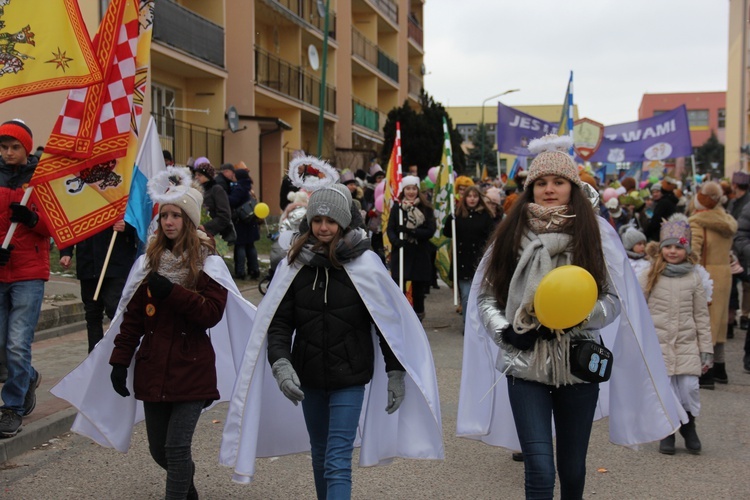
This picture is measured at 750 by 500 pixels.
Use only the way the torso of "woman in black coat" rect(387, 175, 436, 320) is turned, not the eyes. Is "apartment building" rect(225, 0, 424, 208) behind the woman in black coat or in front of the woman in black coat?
behind

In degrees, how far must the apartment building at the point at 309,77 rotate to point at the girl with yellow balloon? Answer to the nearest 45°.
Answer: approximately 45° to its right

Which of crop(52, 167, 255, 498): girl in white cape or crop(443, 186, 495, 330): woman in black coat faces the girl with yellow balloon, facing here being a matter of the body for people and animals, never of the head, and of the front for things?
the woman in black coat

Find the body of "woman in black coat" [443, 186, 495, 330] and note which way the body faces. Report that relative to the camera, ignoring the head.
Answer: toward the camera

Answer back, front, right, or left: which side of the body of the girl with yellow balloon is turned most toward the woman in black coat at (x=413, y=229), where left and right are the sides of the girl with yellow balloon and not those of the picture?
back

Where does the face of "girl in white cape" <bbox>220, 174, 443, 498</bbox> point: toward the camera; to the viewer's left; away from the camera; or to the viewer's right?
toward the camera

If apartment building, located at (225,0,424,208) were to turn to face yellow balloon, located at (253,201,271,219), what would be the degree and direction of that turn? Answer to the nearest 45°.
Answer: approximately 45° to its right

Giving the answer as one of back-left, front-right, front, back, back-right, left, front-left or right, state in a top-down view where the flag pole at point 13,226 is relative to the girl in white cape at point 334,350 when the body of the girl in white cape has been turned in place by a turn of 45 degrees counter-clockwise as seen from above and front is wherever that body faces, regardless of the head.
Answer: back

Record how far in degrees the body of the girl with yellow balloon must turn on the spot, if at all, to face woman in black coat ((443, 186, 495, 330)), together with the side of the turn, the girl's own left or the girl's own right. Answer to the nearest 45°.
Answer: approximately 180°

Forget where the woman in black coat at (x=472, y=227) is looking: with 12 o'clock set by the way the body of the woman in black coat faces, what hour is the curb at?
The curb is roughly at 1 o'clock from the woman in black coat.

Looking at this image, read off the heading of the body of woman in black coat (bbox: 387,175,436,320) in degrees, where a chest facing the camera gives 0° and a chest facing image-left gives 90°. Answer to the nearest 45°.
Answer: approximately 0°

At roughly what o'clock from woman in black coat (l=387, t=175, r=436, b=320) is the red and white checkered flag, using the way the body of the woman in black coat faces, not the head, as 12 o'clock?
The red and white checkered flag is roughly at 1 o'clock from the woman in black coat.

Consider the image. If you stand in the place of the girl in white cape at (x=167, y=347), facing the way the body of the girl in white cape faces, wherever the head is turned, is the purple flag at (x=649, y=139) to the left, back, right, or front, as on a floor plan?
back

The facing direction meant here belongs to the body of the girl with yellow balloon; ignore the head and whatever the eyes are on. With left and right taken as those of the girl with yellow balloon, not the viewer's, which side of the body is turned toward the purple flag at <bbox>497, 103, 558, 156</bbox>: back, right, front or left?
back

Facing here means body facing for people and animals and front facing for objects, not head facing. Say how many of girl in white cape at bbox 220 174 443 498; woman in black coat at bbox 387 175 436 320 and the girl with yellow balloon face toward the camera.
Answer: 3

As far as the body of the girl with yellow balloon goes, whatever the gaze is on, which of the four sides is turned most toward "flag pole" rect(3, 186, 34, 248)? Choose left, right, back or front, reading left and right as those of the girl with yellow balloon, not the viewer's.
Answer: right

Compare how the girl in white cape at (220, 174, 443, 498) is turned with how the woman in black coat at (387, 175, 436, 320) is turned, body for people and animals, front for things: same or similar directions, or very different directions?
same or similar directions
